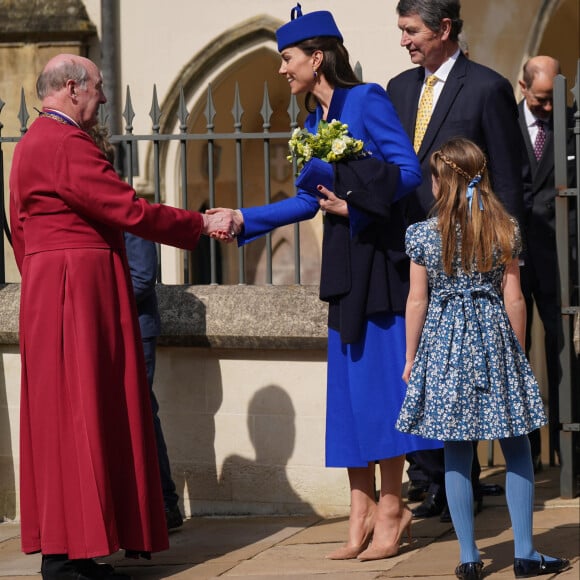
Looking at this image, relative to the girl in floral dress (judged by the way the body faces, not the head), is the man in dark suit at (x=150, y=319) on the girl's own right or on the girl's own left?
on the girl's own left

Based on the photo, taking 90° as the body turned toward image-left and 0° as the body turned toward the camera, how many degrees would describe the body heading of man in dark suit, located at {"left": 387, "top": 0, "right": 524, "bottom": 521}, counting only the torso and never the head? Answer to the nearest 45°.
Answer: approximately 45°

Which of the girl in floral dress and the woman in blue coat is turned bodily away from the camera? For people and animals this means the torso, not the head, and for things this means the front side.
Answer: the girl in floral dress

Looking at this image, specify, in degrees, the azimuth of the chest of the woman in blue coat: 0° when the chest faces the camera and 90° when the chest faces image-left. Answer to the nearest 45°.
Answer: approximately 90°

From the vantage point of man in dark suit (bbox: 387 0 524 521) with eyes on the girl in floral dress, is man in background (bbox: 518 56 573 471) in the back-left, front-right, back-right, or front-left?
back-left

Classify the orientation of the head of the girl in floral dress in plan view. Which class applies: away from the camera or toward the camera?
away from the camera

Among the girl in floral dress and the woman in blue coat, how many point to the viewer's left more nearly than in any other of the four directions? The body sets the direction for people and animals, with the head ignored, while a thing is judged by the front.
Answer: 1

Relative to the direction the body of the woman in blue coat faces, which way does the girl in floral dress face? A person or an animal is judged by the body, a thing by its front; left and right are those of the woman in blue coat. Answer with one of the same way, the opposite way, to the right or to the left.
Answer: to the right

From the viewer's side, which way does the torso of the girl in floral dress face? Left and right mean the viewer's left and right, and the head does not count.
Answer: facing away from the viewer

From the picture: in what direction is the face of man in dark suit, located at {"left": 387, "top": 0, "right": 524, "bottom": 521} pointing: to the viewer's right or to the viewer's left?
to the viewer's left
